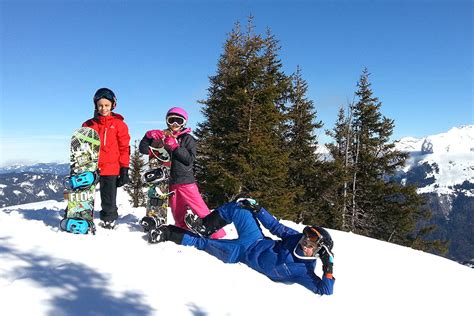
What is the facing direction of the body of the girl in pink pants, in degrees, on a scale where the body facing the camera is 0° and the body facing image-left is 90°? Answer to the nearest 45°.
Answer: approximately 45°

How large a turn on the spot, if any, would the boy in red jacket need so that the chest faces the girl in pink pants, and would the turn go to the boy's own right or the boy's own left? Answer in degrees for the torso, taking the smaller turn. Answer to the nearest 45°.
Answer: approximately 90° to the boy's own left

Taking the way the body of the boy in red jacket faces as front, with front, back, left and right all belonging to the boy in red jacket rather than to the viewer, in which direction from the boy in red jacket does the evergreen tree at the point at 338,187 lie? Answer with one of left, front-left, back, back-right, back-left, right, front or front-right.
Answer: back-left

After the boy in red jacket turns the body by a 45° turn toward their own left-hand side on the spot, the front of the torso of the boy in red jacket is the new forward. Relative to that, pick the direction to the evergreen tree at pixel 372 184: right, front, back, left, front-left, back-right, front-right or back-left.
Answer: left

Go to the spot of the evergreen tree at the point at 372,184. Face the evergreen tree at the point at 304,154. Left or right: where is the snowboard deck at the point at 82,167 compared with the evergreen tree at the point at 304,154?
left

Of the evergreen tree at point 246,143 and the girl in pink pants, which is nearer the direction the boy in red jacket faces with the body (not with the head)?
the girl in pink pants

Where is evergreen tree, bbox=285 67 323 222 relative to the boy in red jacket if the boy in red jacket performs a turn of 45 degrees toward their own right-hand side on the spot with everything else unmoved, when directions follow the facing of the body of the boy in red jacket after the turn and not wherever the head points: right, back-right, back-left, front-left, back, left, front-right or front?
back

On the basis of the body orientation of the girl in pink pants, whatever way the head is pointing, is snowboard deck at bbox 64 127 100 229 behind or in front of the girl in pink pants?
in front

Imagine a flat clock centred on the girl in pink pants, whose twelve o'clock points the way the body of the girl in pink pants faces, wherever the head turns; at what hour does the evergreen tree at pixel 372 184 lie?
The evergreen tree is roughly at 6 o'clock from the girl in pink pants.

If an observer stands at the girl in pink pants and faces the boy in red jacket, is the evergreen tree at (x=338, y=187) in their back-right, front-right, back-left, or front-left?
back-right

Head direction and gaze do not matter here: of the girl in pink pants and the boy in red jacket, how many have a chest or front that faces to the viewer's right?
0
